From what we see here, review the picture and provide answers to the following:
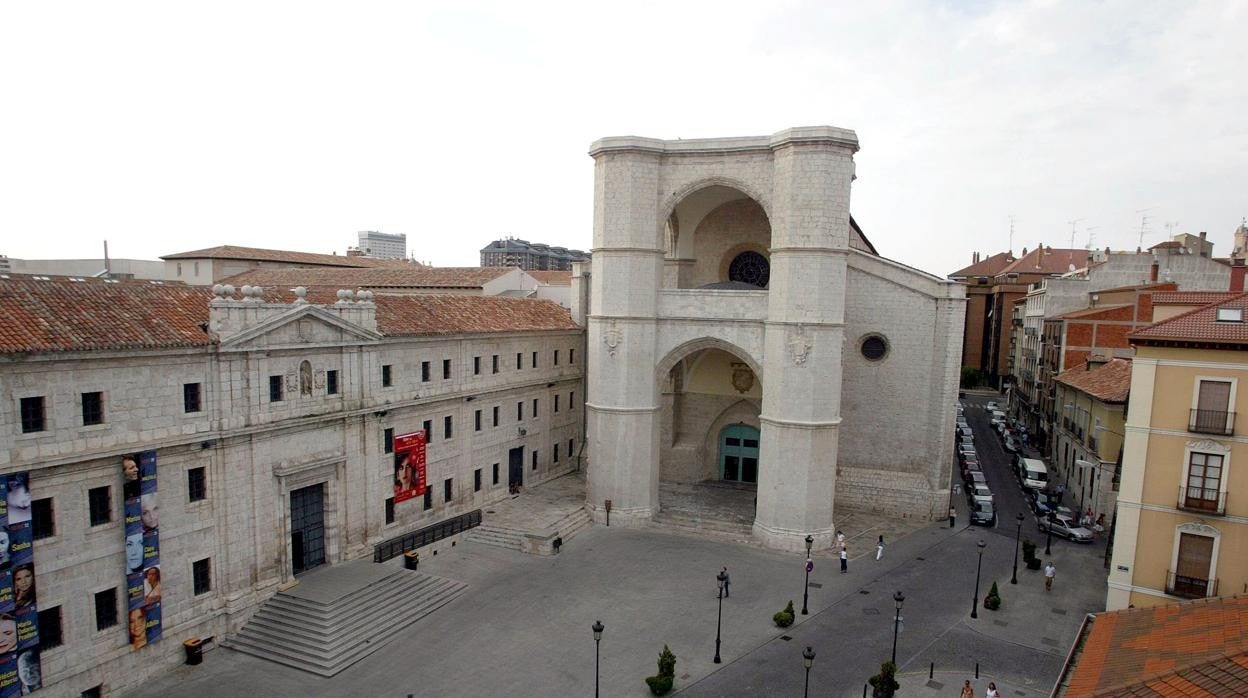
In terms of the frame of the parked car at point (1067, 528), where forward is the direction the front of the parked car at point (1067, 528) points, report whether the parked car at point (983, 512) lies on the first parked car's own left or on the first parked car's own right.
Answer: on the first parked car's own right

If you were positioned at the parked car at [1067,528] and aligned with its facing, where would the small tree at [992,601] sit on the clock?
The small tree is roughly at 2 o'clock from the parked car.

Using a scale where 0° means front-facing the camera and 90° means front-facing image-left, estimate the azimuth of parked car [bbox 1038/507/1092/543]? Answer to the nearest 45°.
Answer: approximately 315°

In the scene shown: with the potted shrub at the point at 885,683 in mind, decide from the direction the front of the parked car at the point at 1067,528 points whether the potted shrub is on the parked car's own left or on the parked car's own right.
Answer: on the parked car's own right

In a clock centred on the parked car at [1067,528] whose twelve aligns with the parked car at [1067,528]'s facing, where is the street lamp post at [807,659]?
The street lamp post is roughly at 2 o'clock from the parked car.

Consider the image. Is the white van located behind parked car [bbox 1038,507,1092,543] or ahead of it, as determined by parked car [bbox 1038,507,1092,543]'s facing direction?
behind

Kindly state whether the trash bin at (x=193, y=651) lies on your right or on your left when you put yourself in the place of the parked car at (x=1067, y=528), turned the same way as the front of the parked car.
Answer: on your right
